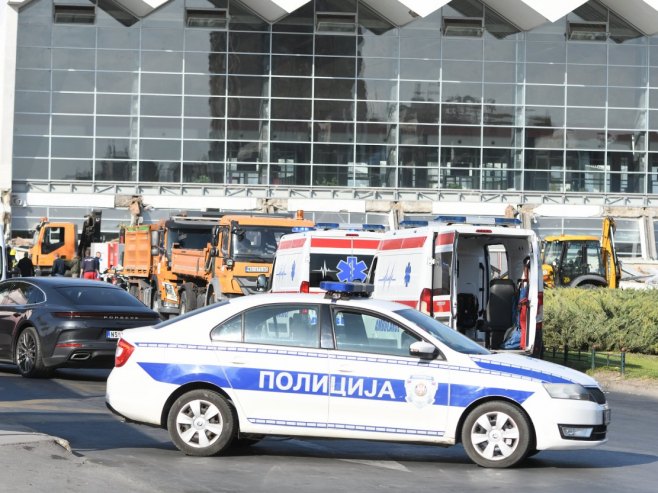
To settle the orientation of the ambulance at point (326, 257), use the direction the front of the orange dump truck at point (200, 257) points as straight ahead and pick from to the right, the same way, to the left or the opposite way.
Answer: the opposite way

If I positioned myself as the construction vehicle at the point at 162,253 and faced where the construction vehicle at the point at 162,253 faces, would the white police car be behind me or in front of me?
in front

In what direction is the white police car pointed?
to the viewer's right

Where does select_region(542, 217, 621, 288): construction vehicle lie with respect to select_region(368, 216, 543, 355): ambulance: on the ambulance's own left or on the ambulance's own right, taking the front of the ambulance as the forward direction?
on the ambulance's own right

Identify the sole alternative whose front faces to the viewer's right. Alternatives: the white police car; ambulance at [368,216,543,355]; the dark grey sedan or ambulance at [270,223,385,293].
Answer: the white police car

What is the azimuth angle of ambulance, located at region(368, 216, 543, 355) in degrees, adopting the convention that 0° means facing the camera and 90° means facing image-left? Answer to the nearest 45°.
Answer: approximately 135°

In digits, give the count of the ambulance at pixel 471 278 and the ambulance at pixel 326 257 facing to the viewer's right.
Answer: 0

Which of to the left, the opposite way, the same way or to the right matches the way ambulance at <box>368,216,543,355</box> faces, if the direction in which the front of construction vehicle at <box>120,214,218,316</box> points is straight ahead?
the opposite way

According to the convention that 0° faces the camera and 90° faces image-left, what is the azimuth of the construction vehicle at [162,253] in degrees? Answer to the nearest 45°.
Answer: approximately 315°

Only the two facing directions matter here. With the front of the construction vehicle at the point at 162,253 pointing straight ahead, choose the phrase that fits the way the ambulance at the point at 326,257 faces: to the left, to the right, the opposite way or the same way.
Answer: the opposite way

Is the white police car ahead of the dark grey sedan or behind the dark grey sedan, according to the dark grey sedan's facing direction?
behind

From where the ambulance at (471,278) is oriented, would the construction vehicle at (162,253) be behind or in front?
in front

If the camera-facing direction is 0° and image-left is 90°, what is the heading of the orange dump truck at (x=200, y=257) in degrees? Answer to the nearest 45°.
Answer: approximately 315°
